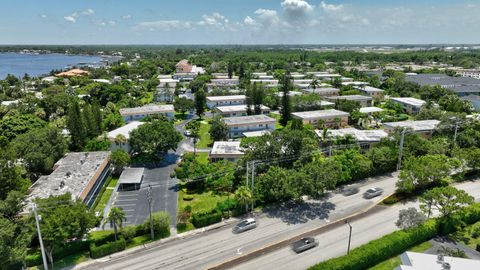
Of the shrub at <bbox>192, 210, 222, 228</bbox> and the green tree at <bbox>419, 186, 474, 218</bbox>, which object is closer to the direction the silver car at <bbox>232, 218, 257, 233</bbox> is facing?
the shrub

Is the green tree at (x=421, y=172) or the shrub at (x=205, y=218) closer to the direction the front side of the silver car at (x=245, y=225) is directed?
the shrub

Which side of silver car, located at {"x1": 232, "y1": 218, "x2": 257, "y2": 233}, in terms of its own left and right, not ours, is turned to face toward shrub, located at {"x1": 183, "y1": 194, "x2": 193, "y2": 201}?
right

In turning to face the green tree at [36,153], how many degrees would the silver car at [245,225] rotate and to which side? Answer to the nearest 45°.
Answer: approximately 90° to its right

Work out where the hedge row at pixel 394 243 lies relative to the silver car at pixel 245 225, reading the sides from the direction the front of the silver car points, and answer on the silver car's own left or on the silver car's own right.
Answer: on the silver car's own left

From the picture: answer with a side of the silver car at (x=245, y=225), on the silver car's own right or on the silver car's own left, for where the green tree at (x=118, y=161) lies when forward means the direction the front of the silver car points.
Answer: on the silver car's own right

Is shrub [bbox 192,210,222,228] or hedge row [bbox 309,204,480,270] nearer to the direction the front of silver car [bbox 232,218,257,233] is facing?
the shrub

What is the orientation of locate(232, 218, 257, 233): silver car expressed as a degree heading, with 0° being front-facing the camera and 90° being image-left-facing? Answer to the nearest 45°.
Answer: approximately 45°

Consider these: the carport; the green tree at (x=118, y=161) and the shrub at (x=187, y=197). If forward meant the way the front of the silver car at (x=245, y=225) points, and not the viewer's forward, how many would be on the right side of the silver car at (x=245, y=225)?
3

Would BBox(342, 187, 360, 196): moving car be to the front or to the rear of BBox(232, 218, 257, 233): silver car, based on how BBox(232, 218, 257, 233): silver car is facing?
to the rear

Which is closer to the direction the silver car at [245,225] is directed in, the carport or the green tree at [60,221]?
the green tree

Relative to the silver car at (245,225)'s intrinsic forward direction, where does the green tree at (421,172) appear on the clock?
The green tree is roughly at 7 o'clock from the silver car.

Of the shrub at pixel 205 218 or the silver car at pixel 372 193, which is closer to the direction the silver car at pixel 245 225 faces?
the shrub
